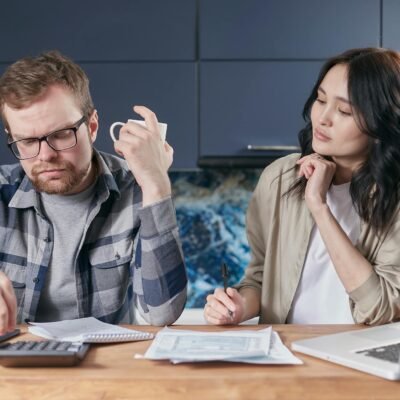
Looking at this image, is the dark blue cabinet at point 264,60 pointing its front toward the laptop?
yes

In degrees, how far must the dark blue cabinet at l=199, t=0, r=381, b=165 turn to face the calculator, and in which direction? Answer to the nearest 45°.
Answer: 0° — it already faces it

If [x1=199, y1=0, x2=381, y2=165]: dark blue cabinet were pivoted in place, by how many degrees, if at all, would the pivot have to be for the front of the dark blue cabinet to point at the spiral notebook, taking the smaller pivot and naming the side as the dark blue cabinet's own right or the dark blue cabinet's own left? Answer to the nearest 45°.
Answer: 0° — it already faces it
